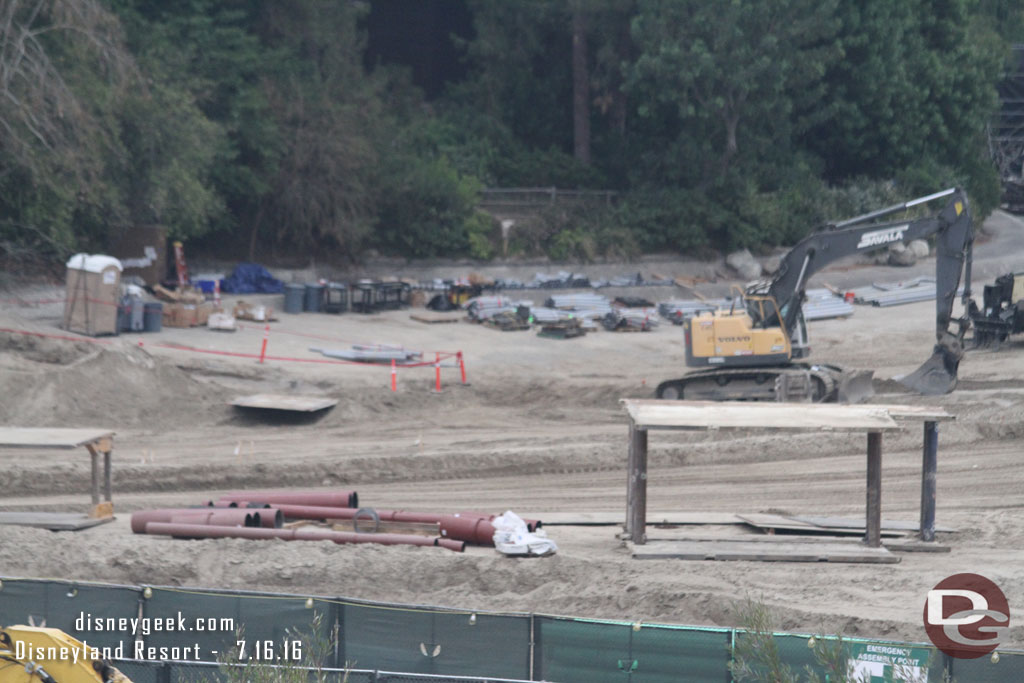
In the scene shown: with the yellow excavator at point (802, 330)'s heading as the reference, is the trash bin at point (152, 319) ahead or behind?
behind

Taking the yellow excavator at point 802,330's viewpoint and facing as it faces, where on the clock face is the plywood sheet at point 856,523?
The plywood sheet is roughly at 3 o'clock from the yellow excavator.

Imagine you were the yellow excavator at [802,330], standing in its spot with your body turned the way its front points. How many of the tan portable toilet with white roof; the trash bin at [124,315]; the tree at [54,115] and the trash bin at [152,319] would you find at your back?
4

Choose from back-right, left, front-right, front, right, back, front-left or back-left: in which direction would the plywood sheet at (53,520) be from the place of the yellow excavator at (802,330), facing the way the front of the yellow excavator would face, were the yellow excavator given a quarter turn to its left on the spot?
back-left

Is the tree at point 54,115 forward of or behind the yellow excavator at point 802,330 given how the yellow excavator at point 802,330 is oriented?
behind

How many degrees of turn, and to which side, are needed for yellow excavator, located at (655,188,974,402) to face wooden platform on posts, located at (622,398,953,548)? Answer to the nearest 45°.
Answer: approximately 90° to its right

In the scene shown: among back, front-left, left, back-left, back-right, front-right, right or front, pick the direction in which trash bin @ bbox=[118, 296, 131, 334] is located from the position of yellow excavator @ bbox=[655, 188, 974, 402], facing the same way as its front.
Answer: back

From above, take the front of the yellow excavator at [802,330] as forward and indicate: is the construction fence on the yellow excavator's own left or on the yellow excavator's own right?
on the yellow excavator's own right

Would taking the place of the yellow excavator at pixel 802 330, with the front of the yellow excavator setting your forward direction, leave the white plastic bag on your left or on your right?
on your right

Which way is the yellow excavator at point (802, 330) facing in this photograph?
to the viewer's right

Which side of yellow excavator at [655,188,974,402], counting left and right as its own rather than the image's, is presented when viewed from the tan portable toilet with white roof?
back

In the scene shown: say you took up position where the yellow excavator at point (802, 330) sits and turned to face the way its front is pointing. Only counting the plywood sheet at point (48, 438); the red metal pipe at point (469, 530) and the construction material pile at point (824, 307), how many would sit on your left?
1

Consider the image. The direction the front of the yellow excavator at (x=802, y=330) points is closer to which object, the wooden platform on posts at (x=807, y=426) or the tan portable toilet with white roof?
the wooden platform on posts

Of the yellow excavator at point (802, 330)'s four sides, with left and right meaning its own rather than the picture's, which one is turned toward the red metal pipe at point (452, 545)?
right

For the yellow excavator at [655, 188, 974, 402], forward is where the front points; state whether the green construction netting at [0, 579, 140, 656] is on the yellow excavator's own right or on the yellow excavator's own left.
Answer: on the yellow excavator's own right

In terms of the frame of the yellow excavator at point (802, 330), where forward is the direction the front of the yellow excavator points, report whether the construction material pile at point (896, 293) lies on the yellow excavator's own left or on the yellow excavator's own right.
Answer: on the yellow excavator's own left
